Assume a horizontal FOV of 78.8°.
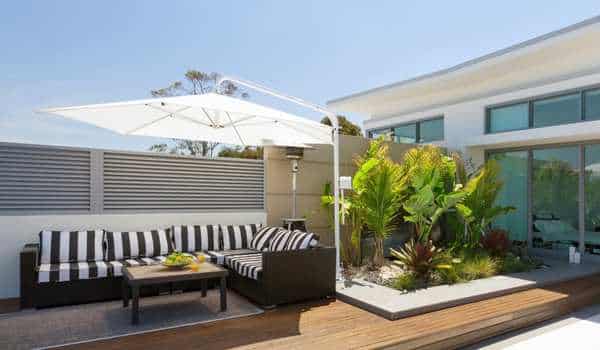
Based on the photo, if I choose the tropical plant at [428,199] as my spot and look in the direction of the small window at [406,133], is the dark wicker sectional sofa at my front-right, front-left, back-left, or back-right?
back-left

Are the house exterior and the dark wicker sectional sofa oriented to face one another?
no

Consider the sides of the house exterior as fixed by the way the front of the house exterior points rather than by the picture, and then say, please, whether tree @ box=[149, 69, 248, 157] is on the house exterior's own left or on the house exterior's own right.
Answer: on the house exterior's own right

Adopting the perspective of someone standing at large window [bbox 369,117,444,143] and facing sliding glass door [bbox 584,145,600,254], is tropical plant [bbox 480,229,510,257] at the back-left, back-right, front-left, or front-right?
front-right

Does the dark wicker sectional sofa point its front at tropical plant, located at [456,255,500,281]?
no

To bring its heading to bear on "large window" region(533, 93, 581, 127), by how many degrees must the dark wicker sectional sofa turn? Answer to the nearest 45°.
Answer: approximately 90° to its left

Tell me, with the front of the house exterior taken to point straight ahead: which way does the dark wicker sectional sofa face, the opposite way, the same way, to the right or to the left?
to the left

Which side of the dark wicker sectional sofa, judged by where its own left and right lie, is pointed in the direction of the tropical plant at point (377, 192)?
left

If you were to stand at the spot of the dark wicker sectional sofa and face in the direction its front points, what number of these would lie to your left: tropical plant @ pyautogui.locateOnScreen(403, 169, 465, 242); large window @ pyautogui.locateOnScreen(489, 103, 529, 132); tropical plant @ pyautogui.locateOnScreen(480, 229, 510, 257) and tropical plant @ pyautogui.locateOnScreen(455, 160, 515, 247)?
4

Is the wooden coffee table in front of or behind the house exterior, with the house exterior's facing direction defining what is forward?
in front

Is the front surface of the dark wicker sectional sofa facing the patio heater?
no

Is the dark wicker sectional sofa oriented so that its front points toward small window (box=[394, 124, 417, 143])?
no

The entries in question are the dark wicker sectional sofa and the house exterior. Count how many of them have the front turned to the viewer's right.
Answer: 0

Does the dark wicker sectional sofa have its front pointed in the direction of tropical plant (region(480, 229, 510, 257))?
no

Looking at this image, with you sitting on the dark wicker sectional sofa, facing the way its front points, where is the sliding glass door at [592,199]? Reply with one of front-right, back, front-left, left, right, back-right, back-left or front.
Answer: left

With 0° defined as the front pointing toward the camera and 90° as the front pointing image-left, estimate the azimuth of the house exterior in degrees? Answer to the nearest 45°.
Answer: approximately 45°

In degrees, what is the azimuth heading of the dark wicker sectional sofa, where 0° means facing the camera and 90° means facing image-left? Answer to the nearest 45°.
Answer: approximately 0°

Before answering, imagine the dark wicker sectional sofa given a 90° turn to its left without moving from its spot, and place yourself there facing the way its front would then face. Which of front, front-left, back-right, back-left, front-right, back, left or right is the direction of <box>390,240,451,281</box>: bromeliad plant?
front

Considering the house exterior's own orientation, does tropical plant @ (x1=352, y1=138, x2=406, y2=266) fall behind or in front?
in front
